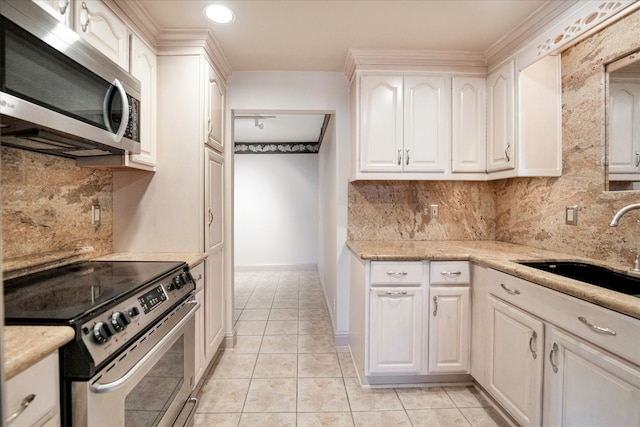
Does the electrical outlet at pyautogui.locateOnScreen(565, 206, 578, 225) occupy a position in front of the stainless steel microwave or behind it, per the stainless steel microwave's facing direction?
in front

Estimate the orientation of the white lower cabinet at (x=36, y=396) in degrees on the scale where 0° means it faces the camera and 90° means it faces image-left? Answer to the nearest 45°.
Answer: approximately 315°

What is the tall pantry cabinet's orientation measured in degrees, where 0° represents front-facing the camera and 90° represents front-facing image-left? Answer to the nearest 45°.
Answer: approximately 270°

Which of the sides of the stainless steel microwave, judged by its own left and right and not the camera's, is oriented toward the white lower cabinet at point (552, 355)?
front

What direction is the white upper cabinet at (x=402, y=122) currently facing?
toward the camera

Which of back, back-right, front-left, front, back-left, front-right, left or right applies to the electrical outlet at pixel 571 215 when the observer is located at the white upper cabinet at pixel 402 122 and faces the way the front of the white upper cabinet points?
left

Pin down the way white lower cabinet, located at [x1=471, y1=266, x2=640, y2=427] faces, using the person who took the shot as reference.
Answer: facing the viewer and to the left of the viewer

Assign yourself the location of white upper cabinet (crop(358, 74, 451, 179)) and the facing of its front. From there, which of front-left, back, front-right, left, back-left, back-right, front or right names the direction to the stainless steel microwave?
front-right

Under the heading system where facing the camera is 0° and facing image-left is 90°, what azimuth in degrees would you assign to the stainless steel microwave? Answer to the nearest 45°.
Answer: approximately 315°

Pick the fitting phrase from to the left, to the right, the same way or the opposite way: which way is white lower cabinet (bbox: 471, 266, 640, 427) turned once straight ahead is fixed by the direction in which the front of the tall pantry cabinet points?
the opposite way

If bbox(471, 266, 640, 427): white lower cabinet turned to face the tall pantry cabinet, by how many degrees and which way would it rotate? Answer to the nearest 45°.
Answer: approximately 45° to its right

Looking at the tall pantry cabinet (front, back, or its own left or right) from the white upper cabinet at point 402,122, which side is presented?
front

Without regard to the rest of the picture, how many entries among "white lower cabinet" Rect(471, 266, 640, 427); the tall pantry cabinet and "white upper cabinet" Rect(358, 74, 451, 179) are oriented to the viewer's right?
1

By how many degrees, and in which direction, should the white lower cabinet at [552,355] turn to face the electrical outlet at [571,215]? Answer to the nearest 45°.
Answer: approximately 135° to its right

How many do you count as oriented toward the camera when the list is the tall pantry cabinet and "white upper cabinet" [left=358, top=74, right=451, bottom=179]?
1
